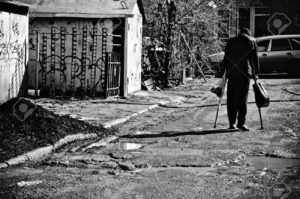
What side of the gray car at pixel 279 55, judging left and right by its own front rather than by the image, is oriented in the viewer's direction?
left

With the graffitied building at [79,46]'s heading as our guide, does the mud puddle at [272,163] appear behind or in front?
in front

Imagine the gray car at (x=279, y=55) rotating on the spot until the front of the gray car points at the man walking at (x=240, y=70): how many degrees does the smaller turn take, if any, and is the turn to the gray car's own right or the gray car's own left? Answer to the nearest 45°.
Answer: approximately 90° to the gray car's own left

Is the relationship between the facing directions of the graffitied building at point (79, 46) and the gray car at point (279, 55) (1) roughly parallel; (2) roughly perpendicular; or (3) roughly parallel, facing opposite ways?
roughly perpendicular

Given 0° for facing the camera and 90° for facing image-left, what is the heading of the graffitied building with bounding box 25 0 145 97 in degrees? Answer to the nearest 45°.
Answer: approximately 0°

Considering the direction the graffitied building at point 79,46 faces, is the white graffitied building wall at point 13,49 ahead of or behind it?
ahead

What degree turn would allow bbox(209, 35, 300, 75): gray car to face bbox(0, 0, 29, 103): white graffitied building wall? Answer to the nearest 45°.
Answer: approximately 45° to its left

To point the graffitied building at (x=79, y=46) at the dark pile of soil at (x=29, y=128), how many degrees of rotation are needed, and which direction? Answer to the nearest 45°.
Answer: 0° — it already faces it

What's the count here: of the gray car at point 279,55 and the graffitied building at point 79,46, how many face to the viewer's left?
1

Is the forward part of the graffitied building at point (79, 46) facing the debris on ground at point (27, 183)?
yes
